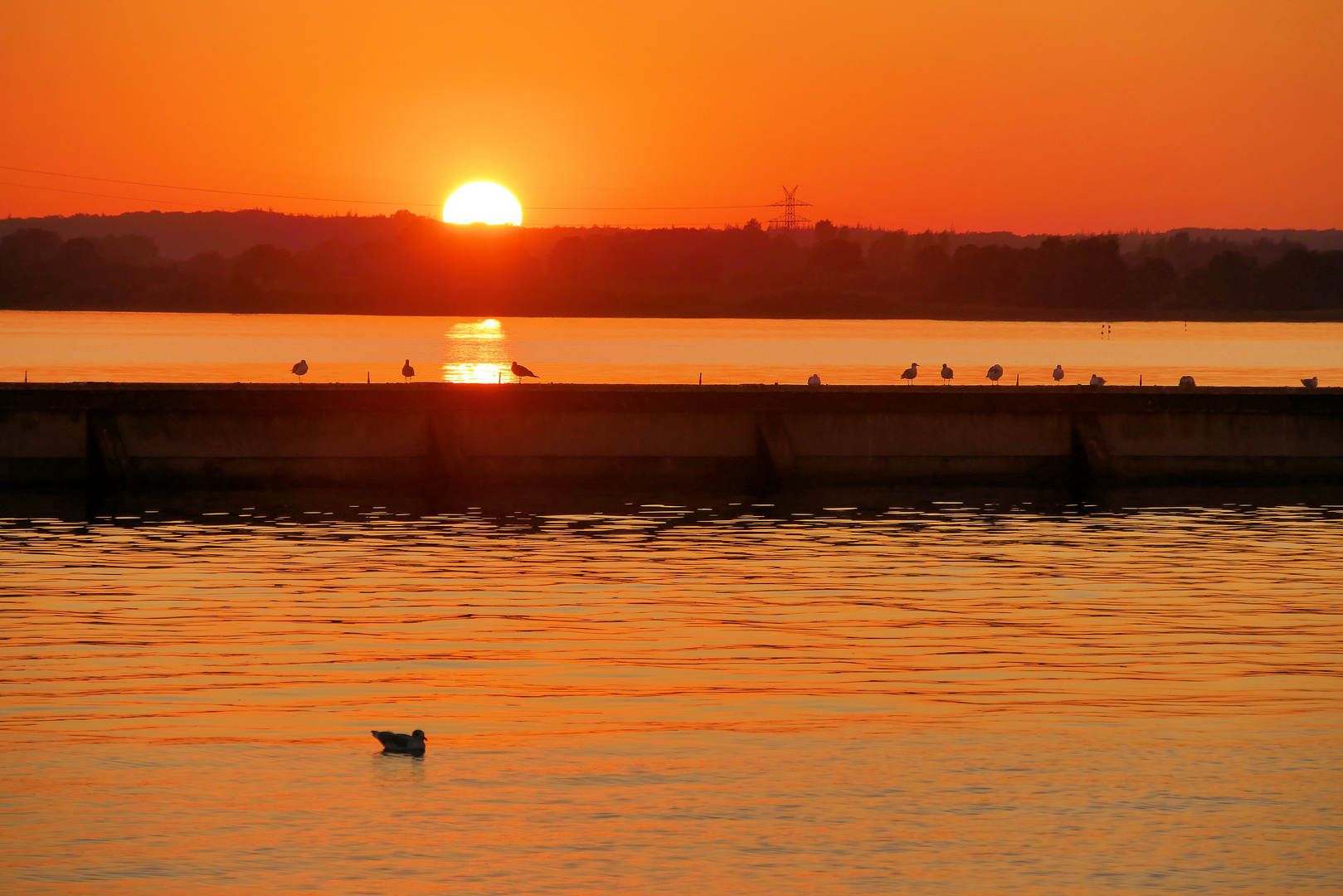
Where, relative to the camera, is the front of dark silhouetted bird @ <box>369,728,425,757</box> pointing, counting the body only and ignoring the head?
to the viewer's right

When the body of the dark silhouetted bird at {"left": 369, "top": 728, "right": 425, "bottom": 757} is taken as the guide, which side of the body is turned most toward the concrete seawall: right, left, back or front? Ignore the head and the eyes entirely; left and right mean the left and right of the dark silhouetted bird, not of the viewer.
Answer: left
